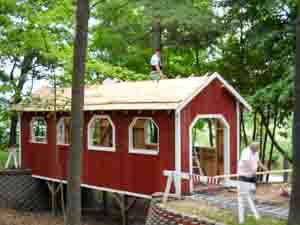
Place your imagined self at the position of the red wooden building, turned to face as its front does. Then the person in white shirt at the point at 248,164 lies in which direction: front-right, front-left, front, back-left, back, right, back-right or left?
front

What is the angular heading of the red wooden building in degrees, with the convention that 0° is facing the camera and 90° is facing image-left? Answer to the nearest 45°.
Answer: approximately 315°

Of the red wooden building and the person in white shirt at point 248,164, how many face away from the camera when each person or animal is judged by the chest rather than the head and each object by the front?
0
